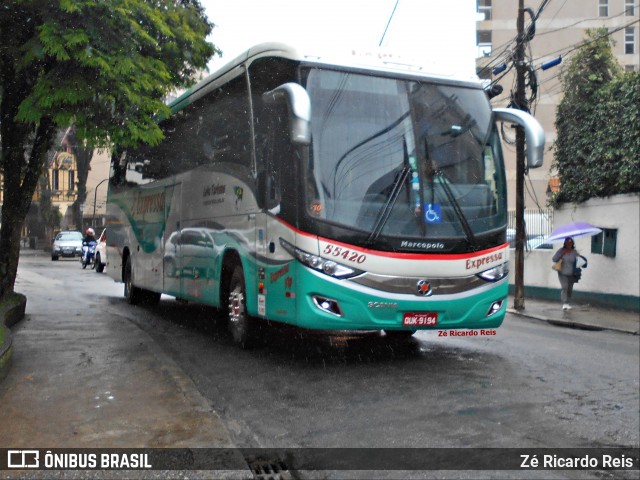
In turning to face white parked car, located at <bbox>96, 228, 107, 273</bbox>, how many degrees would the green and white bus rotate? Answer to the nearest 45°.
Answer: approximately 180°

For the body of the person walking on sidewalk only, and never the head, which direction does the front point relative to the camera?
toward the camera

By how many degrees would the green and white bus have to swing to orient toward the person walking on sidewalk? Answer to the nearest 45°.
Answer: approximately 90° to its left

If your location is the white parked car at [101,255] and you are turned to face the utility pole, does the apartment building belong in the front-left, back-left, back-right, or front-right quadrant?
front-left

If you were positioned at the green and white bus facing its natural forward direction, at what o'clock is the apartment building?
The apartment building is roughly at 8 o'clock from the green and white bus.

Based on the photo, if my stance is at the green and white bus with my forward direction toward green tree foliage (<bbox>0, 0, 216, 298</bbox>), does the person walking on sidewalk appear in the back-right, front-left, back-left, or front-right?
back-right

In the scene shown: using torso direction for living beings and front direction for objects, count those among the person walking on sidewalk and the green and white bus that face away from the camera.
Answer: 0

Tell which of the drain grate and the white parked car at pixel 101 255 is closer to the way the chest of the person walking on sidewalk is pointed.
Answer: the drain grate

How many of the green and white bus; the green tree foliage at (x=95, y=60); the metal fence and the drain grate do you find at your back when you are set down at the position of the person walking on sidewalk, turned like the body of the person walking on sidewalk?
1

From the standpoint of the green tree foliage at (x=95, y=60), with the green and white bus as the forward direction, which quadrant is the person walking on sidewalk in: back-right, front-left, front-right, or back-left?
front-left

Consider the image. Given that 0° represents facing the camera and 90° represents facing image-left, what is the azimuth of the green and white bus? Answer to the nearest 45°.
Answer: approximately 315°

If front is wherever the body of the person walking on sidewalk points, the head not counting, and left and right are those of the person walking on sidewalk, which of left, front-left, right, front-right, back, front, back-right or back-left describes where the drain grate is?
front

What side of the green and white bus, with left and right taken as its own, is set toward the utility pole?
left

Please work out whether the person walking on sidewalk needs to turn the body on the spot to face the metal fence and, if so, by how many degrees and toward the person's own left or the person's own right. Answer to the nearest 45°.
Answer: approximately 180°
